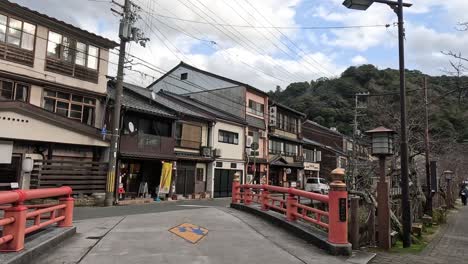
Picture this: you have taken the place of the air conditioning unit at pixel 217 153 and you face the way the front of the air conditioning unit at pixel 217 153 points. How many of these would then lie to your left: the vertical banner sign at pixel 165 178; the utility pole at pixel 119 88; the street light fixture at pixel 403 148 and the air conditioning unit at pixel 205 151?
0

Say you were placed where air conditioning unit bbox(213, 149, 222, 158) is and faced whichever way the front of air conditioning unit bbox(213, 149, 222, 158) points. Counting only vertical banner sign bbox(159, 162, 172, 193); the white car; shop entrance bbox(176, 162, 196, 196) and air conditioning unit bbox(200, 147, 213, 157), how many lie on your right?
3

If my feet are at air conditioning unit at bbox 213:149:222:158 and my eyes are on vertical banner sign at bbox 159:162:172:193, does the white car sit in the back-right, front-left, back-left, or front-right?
back-left

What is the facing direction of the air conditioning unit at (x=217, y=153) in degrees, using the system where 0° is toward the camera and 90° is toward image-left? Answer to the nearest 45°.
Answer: approximately 315°

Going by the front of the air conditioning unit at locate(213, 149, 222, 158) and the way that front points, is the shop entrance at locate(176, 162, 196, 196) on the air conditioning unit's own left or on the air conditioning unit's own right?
on the air conditioning unit's own right

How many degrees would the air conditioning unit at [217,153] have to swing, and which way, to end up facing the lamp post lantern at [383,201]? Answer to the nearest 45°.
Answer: approximately 45° to its right

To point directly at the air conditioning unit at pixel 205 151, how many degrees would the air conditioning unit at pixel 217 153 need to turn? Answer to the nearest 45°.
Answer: approximately 90° to its right

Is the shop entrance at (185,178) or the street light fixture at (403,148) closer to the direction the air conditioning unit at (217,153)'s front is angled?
the street light fixture

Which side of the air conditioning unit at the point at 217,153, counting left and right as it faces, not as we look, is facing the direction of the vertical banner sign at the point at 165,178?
right

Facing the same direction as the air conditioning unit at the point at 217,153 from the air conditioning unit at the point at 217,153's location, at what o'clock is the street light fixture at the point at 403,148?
The street light fixture is roughly at 1 o'clock from the air conditioning unit.

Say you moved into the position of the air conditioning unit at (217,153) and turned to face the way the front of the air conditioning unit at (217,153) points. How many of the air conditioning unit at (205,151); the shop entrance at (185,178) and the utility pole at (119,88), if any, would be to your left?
0

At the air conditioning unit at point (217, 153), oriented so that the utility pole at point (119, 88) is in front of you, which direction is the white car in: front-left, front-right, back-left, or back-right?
back-left
